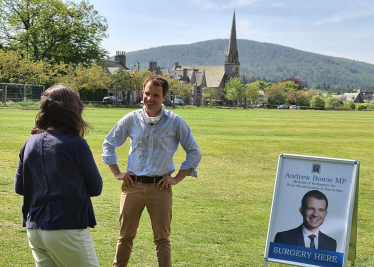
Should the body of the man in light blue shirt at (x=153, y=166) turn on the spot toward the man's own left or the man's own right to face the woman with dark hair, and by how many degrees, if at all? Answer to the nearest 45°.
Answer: approximately 45° to the man's own right

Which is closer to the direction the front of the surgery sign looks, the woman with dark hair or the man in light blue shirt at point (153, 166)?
the woman with dark hair

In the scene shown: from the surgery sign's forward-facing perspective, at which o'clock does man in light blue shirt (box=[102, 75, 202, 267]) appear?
The man in light blue shirt is roughly at 3 o'clock from the surgery sign.

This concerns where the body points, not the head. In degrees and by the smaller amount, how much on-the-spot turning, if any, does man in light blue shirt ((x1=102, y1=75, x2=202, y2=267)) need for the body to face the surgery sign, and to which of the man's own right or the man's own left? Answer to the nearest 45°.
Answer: approximately 90° to the man's own left

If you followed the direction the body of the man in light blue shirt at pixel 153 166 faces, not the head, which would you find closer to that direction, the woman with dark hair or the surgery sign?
the woman with dark hair

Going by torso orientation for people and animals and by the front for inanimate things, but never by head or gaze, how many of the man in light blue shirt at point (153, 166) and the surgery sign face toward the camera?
2

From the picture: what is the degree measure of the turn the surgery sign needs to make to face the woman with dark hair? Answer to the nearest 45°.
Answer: approximately 45° to its right

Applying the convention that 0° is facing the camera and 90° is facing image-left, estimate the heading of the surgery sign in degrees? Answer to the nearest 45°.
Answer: approximately 0°
